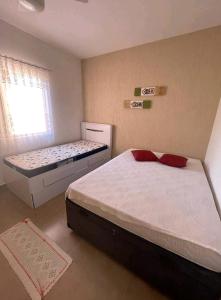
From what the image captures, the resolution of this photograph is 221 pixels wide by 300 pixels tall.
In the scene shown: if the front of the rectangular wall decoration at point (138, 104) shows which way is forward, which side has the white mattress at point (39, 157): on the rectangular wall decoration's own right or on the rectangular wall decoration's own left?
on the rectangular wall decoration's own right

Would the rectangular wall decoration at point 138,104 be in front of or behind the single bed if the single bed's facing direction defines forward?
behind

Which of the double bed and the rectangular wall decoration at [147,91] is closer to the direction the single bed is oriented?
the double bed

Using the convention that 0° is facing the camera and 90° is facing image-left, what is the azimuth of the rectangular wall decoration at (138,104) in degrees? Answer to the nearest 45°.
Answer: approximately 0°

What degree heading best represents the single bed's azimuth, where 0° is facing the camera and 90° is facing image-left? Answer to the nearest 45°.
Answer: approximately 45°

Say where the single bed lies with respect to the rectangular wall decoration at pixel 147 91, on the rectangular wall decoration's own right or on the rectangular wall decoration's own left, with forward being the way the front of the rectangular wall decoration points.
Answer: on the rectangular wall decoration's own right

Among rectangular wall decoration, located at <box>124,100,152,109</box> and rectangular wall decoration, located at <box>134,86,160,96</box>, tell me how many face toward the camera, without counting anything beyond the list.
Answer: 2

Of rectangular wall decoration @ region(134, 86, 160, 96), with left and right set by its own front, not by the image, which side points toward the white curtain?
right
